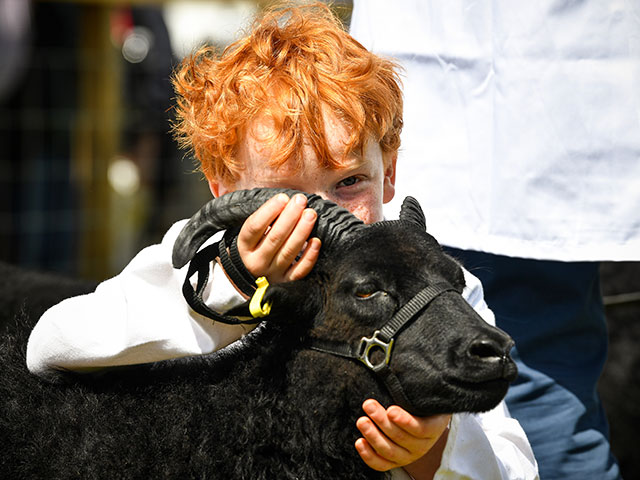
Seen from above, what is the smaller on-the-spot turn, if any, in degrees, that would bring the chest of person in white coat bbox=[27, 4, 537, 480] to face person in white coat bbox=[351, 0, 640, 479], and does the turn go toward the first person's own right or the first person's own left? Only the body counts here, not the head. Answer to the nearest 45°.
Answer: approximately 135° to the first person's own left

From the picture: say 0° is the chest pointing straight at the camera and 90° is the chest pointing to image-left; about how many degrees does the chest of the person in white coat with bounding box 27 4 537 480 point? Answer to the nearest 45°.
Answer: approximately 0°
